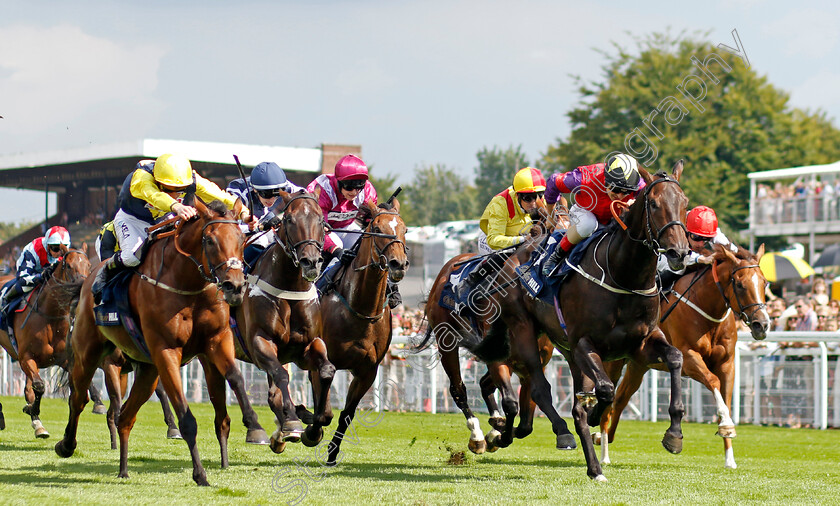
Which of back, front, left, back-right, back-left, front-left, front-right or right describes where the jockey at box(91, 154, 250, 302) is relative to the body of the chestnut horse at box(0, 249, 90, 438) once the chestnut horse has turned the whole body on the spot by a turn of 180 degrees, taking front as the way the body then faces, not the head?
back-left

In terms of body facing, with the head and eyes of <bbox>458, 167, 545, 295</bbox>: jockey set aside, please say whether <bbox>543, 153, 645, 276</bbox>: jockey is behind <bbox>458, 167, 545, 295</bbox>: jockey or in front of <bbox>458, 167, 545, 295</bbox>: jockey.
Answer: in front

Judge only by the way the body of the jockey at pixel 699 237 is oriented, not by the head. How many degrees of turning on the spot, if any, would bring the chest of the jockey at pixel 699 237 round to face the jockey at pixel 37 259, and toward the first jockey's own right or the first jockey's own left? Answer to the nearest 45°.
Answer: approximately 135° to the first jockey's own right

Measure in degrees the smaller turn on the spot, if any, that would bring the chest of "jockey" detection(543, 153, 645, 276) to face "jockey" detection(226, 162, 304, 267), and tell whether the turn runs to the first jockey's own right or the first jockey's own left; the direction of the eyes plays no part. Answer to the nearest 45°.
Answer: approximately 135° to the first jockey's own right

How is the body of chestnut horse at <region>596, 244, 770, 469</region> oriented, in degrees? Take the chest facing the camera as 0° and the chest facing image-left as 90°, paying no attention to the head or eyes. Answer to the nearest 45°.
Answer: approximately 315°

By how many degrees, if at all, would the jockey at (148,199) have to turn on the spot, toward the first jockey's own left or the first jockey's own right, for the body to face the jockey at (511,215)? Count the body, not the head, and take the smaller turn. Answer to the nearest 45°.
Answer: approximately 45° to the first jockey's own left

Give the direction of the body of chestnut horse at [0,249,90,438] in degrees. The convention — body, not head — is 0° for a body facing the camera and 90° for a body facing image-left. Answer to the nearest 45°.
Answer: approximately 315°

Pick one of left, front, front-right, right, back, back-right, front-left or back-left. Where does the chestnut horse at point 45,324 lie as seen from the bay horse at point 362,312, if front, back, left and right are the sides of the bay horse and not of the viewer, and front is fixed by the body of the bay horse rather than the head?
back
